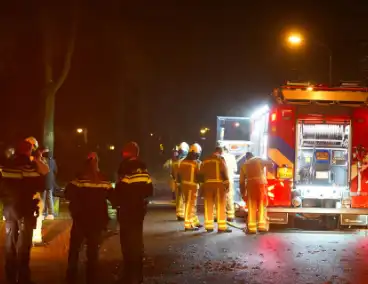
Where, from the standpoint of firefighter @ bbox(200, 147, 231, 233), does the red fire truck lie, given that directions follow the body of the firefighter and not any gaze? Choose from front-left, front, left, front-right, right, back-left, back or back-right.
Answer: front-right

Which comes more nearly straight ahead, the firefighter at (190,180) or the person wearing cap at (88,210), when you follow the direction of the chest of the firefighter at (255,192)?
the firefighter

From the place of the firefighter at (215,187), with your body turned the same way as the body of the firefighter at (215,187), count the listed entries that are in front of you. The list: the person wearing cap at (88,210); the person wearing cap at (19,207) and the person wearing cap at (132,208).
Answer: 0

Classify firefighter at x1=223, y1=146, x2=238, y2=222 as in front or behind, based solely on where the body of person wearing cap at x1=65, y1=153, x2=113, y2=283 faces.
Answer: in front

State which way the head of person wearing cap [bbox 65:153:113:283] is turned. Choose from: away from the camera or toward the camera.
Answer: away from the camera

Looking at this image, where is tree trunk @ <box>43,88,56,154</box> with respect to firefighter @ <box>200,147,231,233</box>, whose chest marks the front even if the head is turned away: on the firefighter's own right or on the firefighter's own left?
on the firefighter's own left

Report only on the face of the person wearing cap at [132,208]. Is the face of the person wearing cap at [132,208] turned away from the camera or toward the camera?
away from the camera

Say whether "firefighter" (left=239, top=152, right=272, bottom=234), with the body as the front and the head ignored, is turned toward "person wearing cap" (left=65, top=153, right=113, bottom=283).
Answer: no

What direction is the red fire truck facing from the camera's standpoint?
away from the camera

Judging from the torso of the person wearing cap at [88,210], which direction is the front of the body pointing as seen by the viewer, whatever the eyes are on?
away from the camera

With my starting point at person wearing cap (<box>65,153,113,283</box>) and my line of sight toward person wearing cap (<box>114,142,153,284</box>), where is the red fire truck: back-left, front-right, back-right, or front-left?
front-left

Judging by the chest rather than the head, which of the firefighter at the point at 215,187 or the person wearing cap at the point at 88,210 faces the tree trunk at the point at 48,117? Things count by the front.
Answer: the person wearing cap

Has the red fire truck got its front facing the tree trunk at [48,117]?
no

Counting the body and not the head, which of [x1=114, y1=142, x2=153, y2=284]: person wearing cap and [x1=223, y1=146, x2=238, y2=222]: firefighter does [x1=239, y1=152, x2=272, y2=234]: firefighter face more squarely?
the firefighter

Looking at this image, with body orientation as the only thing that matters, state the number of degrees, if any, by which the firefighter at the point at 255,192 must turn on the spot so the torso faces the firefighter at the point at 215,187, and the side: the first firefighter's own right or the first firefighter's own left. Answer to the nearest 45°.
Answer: approximately 90° to the first firefighter's own left

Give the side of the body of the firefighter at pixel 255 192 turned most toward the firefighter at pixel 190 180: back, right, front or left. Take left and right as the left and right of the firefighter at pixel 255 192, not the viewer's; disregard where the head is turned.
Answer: left

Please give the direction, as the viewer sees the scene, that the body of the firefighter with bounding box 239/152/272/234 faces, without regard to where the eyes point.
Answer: away from the camera
